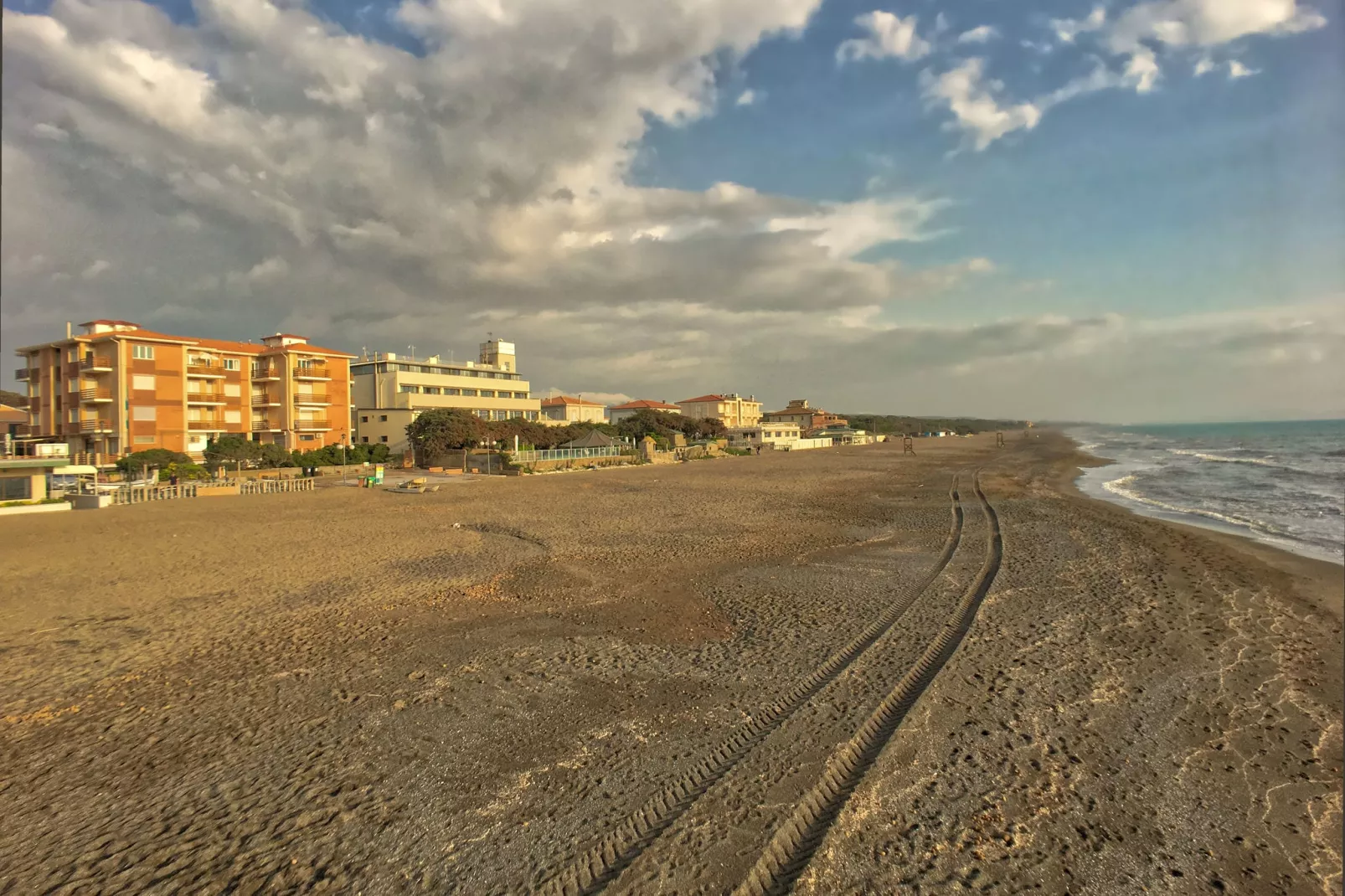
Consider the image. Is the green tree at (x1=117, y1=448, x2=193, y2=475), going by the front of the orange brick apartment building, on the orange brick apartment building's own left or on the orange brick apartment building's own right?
on the orange brick apartment building's own right

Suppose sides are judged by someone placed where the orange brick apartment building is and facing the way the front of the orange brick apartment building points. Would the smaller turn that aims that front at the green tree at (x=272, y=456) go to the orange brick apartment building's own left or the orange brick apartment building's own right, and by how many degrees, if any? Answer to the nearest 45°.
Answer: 0° — it already faces it

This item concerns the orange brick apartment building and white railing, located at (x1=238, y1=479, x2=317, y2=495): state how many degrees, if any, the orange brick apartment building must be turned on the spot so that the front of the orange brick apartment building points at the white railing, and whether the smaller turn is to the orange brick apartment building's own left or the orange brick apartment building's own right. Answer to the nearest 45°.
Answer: approximately 45° to the orange brick apartment building's own right

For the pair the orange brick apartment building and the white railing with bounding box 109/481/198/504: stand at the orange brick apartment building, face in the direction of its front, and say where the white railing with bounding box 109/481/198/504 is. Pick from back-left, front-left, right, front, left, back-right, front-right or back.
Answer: front-right

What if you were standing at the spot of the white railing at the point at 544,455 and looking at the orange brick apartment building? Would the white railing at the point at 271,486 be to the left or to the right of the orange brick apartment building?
left

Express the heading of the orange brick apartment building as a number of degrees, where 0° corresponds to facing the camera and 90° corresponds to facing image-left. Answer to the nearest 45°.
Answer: approximately 315°
